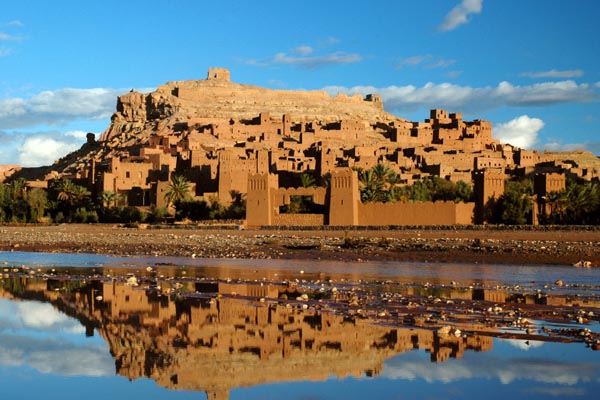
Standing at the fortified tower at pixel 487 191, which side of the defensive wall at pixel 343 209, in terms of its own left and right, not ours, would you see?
left

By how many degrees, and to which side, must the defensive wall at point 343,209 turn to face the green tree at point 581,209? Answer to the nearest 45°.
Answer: approximately 90° to its left

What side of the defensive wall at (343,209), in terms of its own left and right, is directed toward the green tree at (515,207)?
left

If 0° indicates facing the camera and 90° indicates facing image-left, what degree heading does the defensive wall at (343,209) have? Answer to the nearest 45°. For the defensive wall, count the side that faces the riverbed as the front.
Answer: approximately 0°
